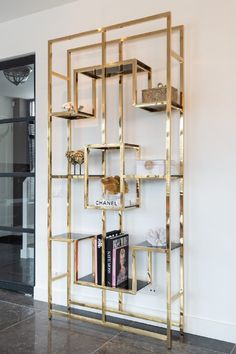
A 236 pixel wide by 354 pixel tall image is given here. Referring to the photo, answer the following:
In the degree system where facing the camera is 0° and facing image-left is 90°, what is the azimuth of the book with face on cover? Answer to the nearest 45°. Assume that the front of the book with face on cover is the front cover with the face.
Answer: approximately 315°
